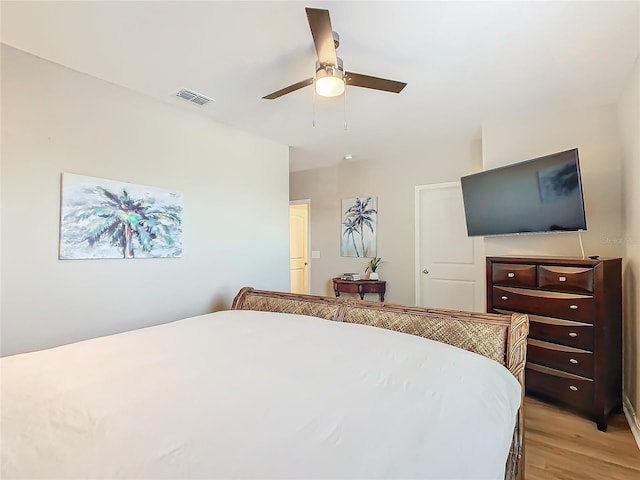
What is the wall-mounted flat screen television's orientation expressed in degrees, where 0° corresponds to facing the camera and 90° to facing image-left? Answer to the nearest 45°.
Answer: approximately 45°

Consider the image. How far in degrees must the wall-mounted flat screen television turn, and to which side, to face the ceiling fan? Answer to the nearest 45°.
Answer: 0° — it already faces it

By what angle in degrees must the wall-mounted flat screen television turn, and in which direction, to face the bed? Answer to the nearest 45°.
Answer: approximately 45° to its left

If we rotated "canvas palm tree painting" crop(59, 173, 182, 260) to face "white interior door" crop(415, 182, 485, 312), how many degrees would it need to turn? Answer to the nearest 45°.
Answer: approximately 45° to its left

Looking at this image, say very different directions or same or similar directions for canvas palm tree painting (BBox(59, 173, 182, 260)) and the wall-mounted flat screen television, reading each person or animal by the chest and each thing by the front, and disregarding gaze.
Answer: very different directions

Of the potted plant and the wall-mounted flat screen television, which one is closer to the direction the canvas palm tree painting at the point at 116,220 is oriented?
the wall-mounted flat screen television

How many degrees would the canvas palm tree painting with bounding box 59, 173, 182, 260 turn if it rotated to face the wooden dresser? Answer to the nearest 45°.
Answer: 0° — it already faces it

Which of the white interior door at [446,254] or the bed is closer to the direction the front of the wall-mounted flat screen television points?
the bed
